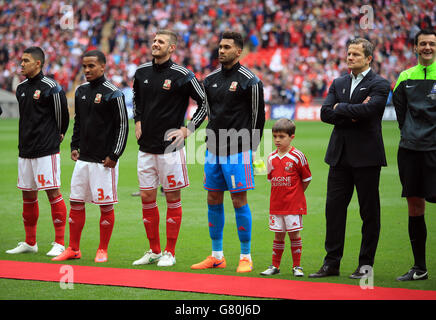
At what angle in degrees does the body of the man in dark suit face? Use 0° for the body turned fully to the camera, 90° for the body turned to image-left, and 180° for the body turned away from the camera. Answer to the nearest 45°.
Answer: approximately 45°

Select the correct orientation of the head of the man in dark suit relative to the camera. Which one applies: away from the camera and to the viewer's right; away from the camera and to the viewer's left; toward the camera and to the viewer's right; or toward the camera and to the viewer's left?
toward the camera and to the viewer's left

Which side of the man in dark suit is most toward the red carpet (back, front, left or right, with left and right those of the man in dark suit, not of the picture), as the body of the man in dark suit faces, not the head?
front
